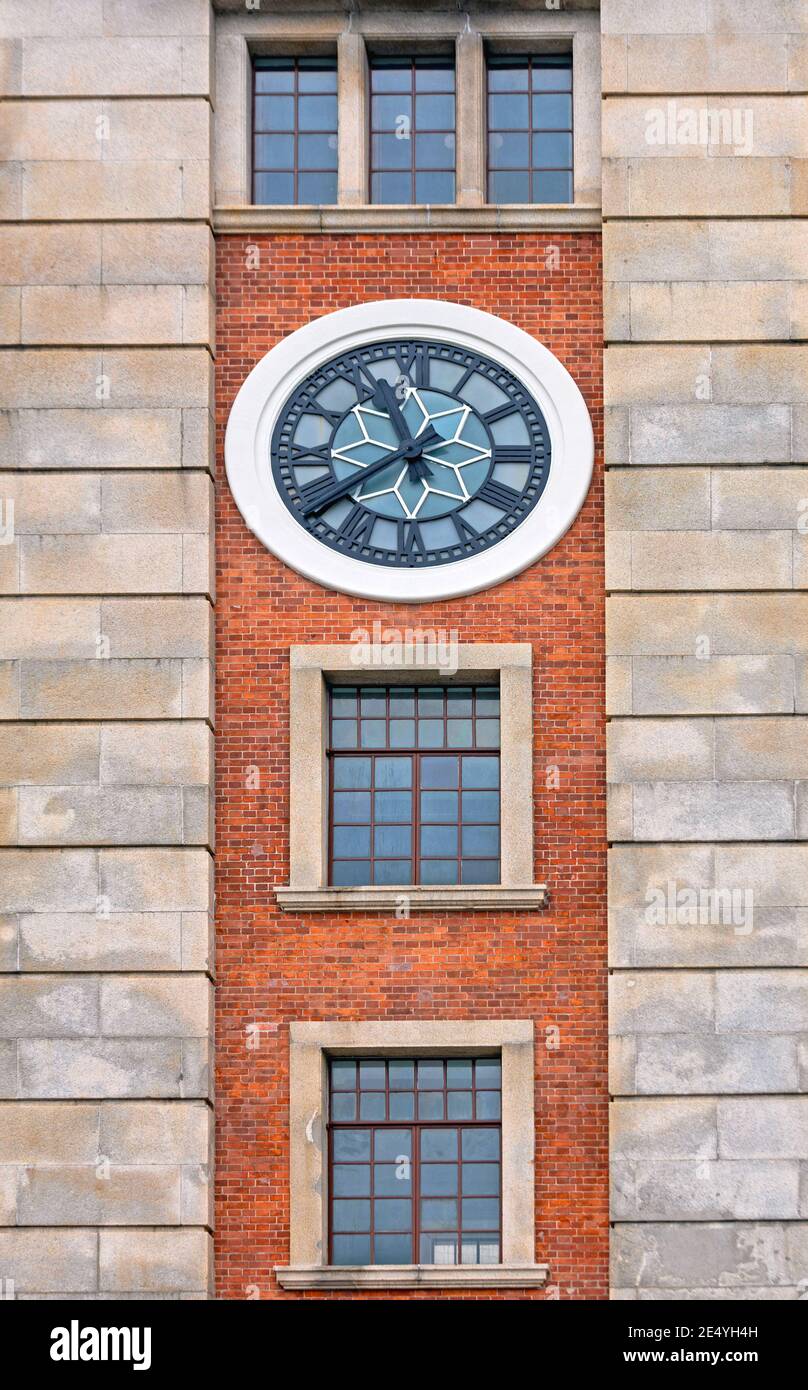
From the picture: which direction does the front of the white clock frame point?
toward the camera
